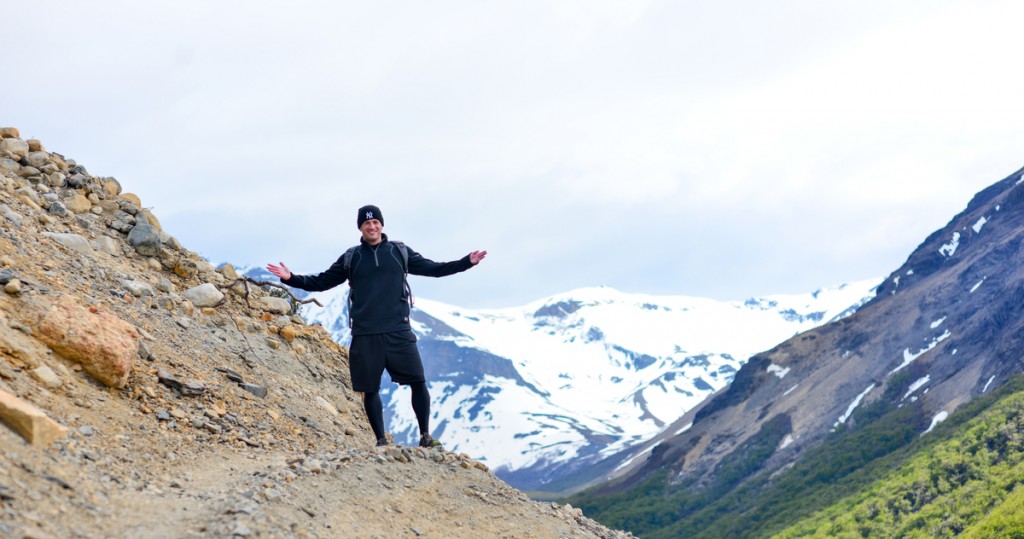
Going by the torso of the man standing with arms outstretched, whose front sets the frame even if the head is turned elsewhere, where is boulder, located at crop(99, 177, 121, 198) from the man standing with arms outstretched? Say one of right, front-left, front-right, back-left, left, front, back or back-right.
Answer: back-right

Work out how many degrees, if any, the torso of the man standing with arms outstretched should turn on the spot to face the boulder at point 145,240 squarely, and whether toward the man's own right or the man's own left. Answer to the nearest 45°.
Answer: approximately 135° to the man's own right

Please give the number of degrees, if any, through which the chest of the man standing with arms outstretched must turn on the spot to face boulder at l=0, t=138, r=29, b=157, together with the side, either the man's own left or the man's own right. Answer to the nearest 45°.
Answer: approximately 135° to the man's own right

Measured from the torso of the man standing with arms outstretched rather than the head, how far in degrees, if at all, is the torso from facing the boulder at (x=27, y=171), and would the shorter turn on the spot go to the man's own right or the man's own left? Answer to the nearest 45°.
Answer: approximately 135° to the man's own right

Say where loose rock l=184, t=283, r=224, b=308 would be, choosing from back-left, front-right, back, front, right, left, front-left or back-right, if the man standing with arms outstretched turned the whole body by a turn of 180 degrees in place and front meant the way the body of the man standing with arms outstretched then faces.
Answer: front-left

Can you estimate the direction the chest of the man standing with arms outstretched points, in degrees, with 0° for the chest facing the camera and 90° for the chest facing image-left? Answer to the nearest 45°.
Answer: approximately 0°
